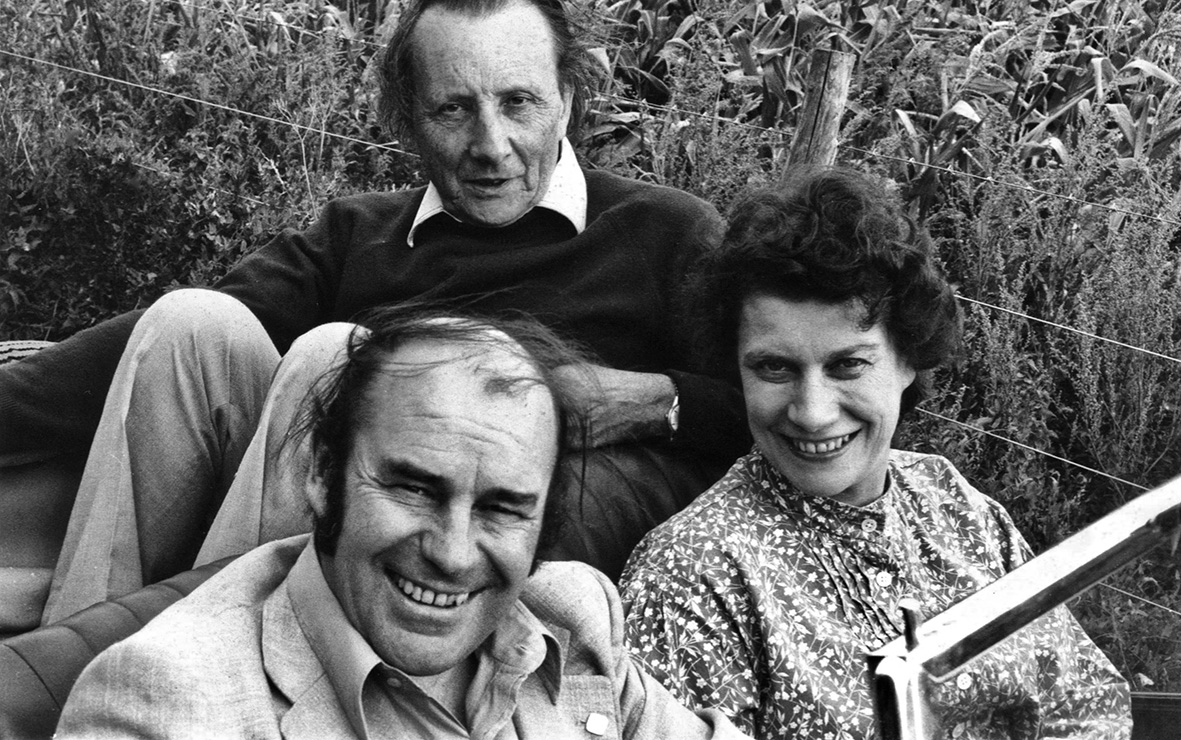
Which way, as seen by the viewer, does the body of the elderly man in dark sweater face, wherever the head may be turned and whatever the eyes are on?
toward the camera

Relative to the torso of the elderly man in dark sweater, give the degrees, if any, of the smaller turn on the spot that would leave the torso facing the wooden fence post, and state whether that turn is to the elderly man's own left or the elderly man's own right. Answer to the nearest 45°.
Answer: approximately 135° to the elderly man's own left

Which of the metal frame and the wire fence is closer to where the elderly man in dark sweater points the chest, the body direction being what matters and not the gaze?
the metal frame

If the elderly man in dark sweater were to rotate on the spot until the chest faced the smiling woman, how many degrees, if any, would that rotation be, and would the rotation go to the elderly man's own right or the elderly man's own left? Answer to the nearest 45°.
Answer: approximately 45° to the elderly man's own left

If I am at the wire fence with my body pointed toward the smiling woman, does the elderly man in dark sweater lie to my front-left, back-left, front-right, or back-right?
front-right

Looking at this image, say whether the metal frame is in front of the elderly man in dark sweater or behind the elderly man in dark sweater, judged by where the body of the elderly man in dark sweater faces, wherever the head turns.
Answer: in front
